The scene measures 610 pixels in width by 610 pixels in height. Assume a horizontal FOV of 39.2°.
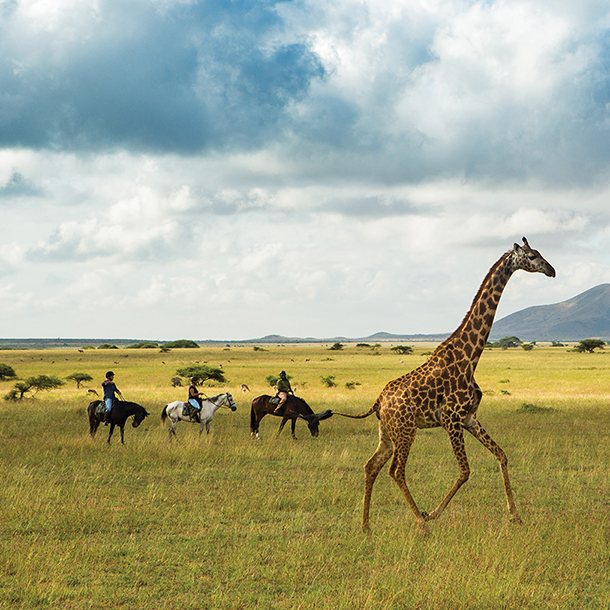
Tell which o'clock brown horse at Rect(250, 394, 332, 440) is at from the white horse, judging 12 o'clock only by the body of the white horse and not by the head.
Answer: The brown horse is roughly at 12 o'clock from the white horse.

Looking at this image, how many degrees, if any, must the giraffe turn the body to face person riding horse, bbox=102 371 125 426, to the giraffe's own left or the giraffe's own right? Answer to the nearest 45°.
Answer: approximately 135° to the giraffe's own left

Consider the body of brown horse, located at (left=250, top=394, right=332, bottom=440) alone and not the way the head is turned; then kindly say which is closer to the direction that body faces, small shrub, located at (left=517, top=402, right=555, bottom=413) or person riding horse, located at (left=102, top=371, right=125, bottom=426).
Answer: the small shrub

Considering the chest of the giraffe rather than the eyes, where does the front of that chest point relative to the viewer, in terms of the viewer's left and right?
facing to the right of the viewer

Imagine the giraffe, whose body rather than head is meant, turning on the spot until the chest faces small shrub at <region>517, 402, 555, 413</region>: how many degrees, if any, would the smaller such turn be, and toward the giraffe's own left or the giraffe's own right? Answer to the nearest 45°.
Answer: approximately 90° to the giraffe's own left

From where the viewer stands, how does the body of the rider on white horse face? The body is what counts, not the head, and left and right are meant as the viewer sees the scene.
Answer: facing to the right of the viewer

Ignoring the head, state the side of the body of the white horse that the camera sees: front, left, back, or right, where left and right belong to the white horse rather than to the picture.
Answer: right

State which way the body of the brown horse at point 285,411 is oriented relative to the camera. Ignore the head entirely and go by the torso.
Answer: to the viewer's right

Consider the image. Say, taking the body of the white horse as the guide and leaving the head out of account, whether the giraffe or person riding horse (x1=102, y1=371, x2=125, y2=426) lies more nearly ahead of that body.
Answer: the giraffe
